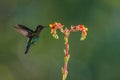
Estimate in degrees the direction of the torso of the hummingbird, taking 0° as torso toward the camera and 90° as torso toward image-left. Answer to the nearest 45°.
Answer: approximately 270°
